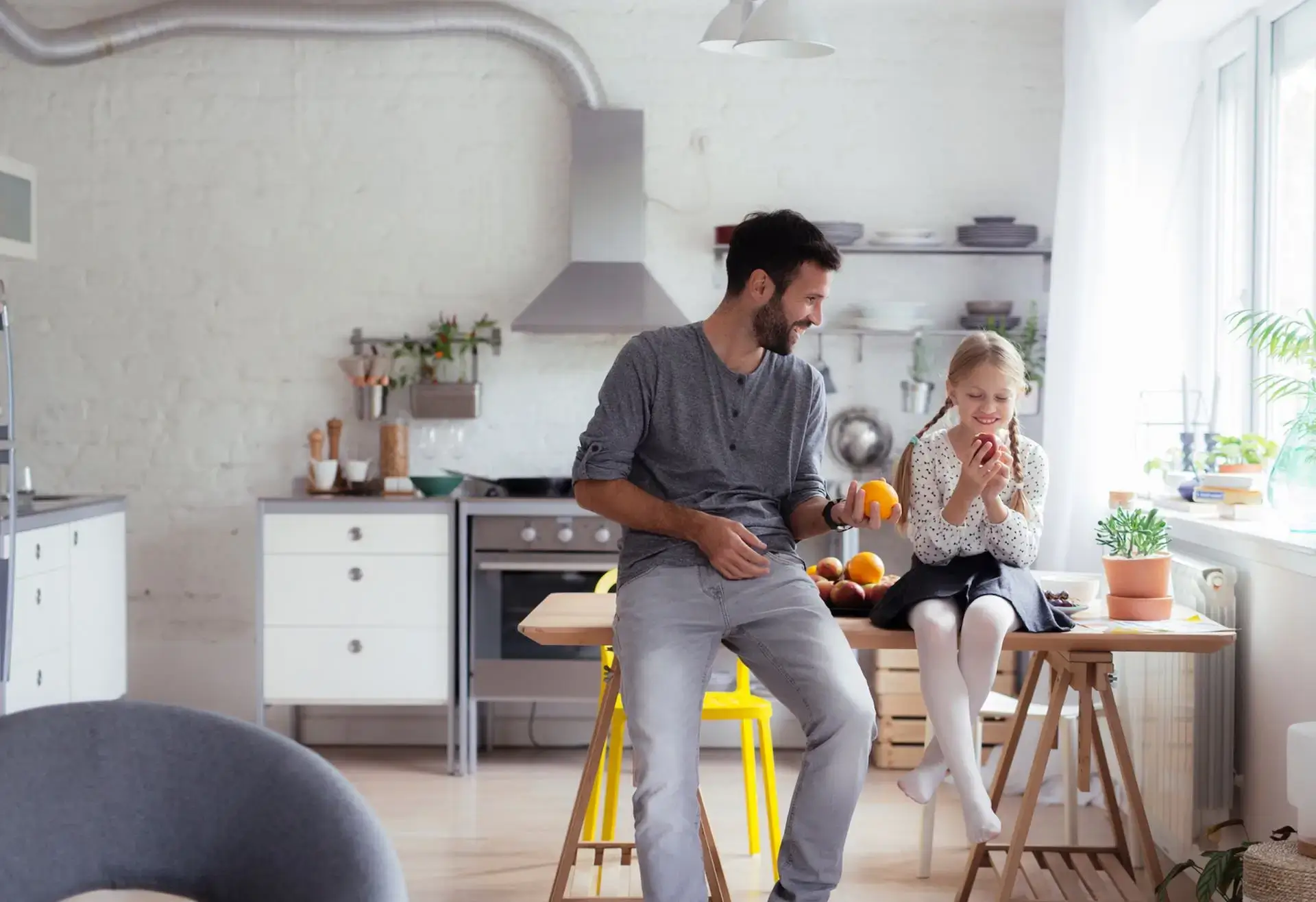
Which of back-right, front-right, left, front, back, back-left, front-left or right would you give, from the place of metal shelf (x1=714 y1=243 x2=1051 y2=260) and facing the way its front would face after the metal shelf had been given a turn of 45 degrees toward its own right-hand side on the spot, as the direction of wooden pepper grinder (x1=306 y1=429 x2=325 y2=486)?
front-right

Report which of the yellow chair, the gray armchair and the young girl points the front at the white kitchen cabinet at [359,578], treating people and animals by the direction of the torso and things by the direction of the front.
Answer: the gray armchair

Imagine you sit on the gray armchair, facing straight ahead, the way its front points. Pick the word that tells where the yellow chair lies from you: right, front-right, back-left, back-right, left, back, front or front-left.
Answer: front-right

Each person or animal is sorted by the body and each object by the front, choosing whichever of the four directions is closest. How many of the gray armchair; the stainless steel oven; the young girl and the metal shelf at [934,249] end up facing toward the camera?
3

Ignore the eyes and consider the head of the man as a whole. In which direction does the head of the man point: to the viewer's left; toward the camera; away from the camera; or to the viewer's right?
to the viewer's right

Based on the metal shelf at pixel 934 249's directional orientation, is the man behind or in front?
in front

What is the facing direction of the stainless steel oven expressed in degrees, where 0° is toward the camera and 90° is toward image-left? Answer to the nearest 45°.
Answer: approximately 0°

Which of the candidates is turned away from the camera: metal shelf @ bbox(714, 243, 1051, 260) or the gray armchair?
the gray armchair

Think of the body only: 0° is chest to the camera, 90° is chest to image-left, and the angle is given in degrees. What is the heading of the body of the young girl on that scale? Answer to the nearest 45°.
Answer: approximately 0°
